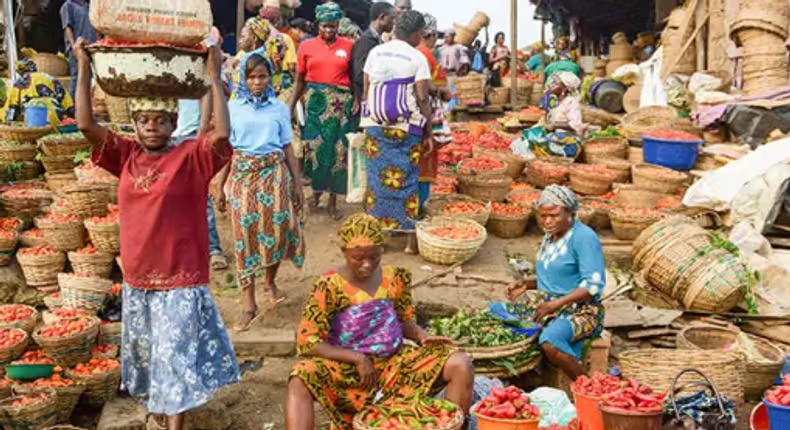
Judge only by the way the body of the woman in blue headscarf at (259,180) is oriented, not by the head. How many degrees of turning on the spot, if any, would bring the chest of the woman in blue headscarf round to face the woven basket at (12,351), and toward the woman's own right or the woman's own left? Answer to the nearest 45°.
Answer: approximately 90° to the woman's own right

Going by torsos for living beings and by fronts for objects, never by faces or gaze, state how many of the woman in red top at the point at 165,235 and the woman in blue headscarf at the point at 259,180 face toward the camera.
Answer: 2

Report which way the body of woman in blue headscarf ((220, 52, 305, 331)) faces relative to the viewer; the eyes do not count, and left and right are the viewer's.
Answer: facing the viewer

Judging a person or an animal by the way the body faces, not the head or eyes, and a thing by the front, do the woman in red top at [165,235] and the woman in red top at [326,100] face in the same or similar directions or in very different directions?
same or similar directions

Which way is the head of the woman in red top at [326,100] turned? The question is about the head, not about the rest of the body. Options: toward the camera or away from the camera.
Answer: toward the camera

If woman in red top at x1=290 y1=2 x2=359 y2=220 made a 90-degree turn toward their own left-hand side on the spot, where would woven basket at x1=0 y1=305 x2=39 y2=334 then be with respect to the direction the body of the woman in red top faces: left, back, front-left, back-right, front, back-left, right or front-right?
back-right

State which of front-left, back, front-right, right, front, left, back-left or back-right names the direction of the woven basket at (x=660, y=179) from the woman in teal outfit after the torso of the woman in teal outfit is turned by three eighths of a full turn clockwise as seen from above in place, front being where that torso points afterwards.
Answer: front

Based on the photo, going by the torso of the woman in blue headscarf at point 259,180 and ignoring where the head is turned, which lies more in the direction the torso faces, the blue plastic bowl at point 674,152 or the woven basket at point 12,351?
the woven basket

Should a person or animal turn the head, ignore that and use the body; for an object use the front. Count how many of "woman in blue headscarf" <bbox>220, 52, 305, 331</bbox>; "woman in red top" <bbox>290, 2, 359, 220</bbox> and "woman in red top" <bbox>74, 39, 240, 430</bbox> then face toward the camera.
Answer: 3

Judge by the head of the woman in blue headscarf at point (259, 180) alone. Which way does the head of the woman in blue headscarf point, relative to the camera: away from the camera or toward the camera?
toward the camera

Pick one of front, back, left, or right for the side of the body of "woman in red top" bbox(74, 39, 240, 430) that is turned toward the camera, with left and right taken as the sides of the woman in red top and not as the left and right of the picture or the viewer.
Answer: front

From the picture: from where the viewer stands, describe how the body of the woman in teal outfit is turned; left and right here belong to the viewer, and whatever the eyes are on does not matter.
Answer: facing the viewer and to the left of the viewer

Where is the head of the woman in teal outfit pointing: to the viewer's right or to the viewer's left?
to the viewer's left

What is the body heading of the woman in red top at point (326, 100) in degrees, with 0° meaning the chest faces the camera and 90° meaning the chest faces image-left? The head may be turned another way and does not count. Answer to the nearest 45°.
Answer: approximately 0°

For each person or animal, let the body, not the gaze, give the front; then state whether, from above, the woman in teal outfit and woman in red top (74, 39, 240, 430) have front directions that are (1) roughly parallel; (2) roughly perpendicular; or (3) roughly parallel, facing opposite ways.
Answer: roughly perpendicular
